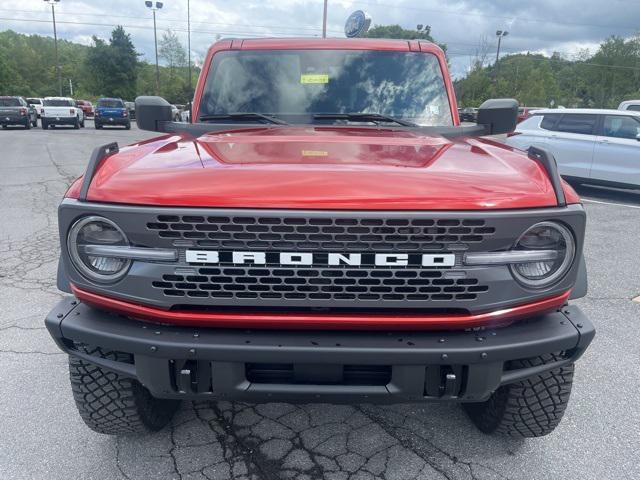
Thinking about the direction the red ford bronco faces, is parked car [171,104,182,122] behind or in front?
behind

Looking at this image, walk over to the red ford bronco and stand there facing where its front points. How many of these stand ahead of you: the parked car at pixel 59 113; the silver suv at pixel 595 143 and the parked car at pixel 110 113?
0

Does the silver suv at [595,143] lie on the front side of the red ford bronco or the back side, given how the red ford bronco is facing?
on the back side

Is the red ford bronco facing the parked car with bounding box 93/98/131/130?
no

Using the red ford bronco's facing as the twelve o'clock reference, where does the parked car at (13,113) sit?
The parked car is roughly at 5 o'clock from the red ford bronco.

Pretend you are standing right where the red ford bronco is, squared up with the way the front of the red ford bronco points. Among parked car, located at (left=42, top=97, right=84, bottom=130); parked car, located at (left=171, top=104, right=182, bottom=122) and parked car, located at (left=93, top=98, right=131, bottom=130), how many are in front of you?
0

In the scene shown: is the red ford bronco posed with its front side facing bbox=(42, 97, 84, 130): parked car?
no

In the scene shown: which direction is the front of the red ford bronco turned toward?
toward the camera
